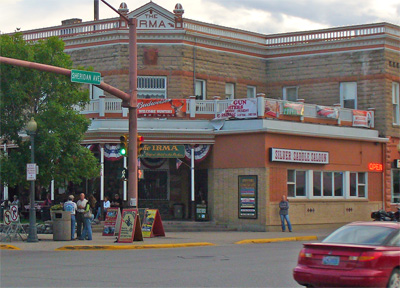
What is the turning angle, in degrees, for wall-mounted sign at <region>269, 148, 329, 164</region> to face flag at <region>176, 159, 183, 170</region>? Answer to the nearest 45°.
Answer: approximately 135° to its right

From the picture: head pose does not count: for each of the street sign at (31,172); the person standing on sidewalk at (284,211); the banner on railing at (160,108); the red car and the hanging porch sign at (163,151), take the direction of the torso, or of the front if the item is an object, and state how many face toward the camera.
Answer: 4

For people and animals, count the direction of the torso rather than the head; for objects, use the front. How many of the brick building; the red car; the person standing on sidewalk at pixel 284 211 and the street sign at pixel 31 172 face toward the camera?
3

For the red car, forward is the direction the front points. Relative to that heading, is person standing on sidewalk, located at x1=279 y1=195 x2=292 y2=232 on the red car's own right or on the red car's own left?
on the red car's own left

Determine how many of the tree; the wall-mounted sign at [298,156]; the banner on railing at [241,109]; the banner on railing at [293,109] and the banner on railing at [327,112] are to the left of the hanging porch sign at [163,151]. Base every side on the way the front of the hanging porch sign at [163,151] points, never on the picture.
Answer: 4

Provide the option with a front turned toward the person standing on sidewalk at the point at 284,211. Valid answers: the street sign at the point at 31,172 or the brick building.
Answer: the brick building

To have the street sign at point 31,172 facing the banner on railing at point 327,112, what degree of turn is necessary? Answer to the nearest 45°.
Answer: approximately 135° to its left

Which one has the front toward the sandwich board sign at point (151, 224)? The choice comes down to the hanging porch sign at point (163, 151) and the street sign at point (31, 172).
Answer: the hanging porch sign

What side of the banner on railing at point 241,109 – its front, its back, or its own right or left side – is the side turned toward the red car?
front

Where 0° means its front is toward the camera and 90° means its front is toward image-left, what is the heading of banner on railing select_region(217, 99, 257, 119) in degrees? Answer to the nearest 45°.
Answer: approximately 0°
